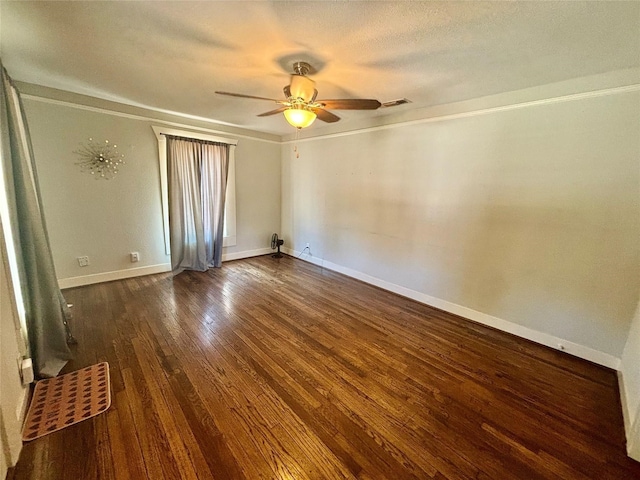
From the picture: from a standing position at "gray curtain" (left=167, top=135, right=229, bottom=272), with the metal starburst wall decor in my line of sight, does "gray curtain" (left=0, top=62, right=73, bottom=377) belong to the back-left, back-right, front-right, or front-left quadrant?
front-left

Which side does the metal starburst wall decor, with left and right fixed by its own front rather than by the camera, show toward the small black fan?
left

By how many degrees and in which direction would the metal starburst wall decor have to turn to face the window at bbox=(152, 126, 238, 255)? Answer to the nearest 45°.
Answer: approximately 90° to its left

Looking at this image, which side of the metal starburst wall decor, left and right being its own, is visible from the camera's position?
front

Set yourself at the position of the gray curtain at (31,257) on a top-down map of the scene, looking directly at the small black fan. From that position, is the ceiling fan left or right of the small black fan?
right

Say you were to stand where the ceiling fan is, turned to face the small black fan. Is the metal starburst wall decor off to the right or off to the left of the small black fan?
left

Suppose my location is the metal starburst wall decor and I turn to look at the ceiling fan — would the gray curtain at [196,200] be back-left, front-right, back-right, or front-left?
front-left

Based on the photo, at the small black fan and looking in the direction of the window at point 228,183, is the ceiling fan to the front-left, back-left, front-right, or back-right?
front-left

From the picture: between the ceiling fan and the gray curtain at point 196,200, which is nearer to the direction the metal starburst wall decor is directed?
the ceiling fan

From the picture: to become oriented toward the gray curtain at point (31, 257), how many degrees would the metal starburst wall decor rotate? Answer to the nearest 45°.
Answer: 0° — it already faces it

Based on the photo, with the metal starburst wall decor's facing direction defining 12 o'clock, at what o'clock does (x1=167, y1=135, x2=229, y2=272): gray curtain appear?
The gray curtain is roughly at 9 o'clock from the metal starburst wall decor.

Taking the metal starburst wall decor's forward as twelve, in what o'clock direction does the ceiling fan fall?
The ceiling fan is roughly at 11 o'clock from the metal starburst wall decor.

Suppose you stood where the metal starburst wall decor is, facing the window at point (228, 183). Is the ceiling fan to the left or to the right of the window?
right
